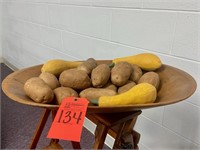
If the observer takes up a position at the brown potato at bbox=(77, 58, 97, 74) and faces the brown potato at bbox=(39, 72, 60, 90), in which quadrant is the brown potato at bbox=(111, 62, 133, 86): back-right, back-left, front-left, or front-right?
back-left

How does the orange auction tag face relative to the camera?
toward the camera

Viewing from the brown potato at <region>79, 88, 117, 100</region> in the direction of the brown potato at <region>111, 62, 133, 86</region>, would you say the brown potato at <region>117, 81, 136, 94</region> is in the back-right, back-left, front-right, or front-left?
front-right

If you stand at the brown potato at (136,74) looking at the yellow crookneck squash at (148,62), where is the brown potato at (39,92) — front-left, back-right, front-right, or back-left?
back-left
